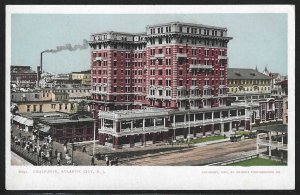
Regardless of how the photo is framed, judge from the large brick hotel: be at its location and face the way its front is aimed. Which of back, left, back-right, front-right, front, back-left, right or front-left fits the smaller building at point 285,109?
front-left

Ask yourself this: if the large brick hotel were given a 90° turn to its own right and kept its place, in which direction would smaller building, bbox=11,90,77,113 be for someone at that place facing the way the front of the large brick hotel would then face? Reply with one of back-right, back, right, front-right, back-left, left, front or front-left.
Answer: front-right

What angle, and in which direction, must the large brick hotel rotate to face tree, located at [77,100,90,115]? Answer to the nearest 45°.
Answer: approximately 135° to its right

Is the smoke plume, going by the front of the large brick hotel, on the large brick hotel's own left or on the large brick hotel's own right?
on the large brick hotel's own right

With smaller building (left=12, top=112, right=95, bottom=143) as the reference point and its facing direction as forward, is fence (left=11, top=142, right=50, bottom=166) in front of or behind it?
in front

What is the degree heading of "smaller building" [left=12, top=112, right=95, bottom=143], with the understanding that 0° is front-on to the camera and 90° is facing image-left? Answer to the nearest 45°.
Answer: approximately 45°

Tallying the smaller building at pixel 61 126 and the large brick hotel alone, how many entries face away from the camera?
0

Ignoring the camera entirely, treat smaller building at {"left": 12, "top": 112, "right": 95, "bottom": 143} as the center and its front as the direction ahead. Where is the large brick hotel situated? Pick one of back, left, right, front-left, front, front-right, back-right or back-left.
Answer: back-left

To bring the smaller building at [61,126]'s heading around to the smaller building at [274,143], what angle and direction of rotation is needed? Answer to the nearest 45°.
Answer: approximately 135° to its left

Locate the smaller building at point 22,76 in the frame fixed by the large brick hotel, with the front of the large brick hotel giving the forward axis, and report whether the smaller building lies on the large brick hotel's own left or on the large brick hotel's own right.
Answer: on the large brick hotel's own right

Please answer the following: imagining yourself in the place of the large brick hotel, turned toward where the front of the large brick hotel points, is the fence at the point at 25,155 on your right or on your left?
on your right
